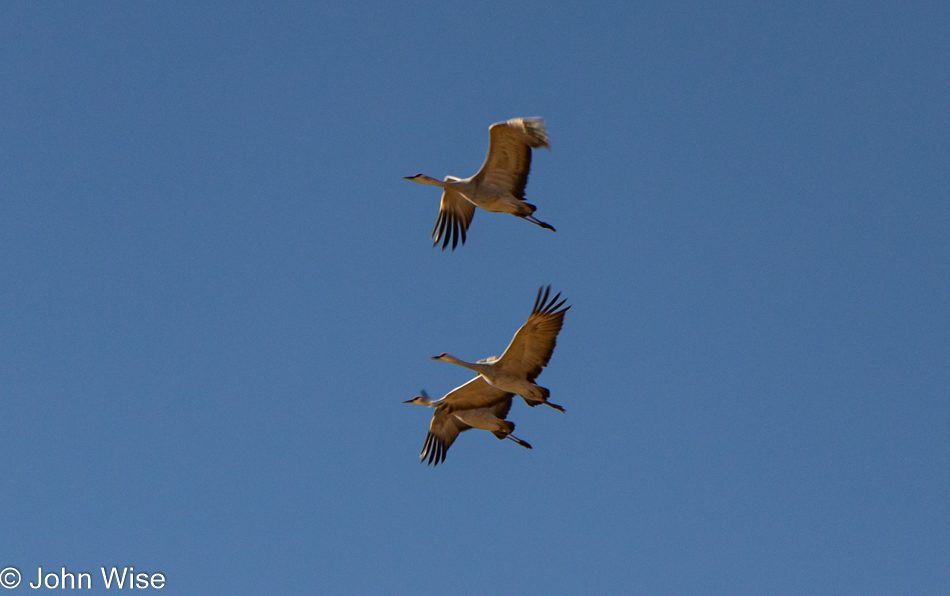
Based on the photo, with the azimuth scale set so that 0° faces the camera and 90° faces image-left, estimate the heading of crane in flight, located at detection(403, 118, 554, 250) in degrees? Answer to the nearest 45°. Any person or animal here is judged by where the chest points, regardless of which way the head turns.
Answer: approximately 90°

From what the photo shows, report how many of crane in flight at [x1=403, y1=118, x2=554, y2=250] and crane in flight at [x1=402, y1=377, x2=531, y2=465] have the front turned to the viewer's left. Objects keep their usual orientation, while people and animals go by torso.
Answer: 2

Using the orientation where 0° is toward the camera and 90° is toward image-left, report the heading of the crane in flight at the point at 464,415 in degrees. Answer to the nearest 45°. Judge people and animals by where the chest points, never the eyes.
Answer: approximately 90°

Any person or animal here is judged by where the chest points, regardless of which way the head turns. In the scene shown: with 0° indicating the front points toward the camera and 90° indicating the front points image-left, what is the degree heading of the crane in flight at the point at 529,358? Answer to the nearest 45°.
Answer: approximately 90°
